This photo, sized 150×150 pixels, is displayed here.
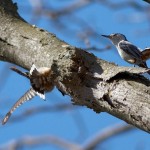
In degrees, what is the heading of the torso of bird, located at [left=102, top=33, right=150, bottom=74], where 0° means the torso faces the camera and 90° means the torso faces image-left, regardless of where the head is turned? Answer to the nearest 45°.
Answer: approximately 90°
